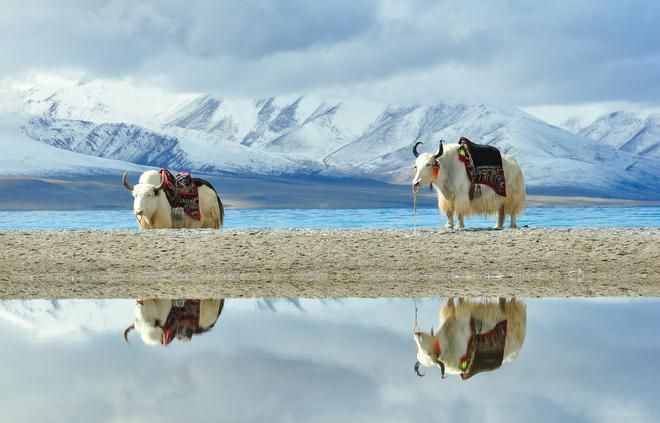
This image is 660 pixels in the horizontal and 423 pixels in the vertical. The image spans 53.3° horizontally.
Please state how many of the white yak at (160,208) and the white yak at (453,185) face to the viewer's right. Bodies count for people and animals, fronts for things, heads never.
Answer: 0

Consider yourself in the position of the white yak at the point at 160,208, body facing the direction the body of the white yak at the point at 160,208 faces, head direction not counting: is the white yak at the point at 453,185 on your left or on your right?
on your left

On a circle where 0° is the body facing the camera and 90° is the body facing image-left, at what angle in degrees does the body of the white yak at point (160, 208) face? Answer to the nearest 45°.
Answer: approximately 45°

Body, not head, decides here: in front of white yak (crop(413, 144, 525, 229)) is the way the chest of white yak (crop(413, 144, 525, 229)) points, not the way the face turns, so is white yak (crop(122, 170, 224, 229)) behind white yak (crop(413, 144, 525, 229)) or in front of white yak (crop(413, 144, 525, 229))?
in front

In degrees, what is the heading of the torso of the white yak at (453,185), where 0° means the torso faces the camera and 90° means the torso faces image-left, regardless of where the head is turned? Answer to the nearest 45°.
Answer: approximately 90°
